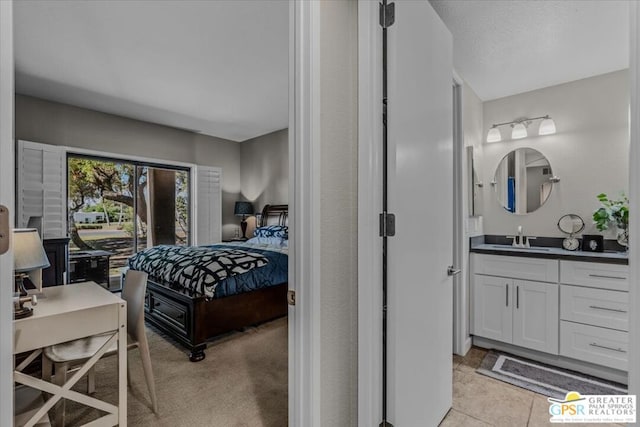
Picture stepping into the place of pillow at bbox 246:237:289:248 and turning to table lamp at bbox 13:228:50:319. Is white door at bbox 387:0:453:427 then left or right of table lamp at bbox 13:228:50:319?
left

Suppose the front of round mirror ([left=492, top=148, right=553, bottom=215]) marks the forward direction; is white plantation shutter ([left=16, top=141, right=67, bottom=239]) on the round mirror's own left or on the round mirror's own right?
on the round mirror's own right

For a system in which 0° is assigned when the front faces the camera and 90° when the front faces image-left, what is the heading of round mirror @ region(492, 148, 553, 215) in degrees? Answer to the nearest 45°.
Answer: approximately 0°

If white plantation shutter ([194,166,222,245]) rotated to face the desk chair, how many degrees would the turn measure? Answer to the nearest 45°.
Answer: approximately 45° to its right

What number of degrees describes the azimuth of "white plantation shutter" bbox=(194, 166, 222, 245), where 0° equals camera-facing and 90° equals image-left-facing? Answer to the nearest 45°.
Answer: approximately 315°
